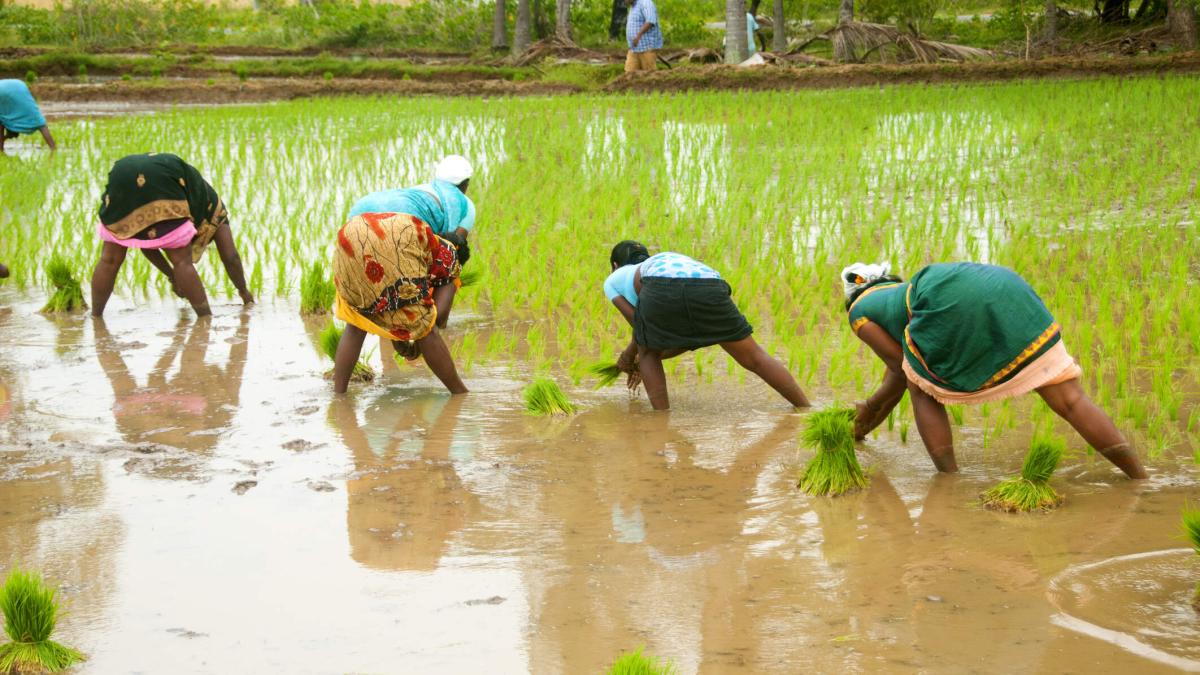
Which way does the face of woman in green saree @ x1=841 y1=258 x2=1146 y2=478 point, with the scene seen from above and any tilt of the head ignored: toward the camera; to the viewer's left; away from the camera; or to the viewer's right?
to the viewer's left

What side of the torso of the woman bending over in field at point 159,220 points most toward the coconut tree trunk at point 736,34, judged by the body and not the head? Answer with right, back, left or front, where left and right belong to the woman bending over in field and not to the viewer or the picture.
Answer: front

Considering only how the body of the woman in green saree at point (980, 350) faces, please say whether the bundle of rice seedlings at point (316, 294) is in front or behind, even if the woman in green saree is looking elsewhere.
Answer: in front

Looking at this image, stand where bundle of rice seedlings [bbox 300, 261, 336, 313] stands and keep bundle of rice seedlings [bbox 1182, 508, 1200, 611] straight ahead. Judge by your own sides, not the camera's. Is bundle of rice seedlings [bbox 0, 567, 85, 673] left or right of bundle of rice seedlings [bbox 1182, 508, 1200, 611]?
right

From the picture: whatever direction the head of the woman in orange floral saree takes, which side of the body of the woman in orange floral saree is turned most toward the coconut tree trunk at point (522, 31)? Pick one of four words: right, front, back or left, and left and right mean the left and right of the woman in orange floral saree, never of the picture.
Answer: front

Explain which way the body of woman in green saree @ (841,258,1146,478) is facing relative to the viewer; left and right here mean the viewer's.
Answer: facing away from the viewer and to the left of the viewer

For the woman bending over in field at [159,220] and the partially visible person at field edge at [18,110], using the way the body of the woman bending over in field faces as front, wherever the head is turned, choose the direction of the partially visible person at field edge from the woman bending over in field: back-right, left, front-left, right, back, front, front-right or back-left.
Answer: front-left

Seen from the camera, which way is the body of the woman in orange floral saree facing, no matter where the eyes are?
away from the camera

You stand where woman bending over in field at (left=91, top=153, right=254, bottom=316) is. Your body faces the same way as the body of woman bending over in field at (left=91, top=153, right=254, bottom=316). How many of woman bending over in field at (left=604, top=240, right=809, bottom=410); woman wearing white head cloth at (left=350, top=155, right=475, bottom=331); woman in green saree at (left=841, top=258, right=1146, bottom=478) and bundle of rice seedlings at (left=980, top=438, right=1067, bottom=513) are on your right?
4

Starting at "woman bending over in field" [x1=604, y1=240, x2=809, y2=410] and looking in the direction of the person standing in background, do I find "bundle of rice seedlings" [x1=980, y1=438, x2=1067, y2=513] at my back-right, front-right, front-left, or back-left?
back-right

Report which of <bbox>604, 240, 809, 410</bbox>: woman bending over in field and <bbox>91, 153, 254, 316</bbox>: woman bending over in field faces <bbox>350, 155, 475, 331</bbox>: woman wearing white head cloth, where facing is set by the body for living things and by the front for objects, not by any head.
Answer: <bbox>604, 240, 809, 410</bbox>: woman bending over in field

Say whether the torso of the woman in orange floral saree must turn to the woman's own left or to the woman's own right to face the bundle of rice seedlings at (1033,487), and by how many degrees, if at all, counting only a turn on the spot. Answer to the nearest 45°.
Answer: approximately 135° to the woman's own right

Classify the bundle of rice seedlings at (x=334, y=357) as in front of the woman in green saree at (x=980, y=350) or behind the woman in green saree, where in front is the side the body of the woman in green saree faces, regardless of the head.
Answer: in front

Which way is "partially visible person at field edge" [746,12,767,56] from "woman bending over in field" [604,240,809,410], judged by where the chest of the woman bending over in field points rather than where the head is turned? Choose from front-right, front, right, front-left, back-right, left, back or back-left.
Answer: front-right
